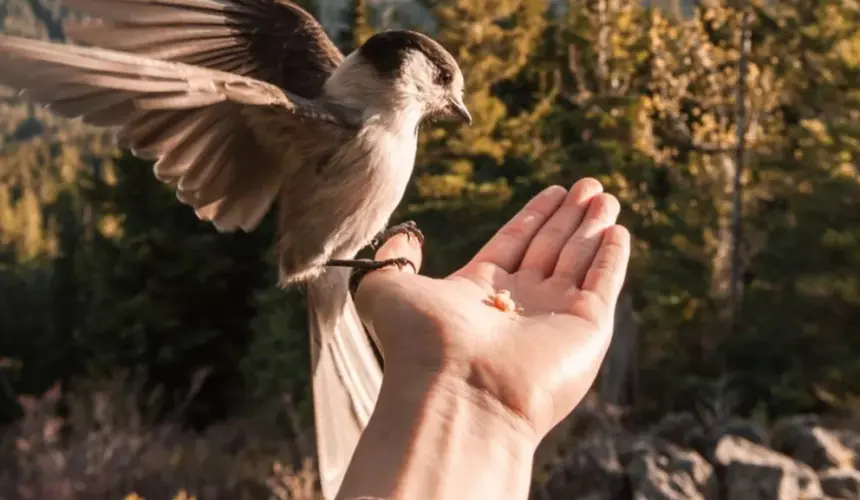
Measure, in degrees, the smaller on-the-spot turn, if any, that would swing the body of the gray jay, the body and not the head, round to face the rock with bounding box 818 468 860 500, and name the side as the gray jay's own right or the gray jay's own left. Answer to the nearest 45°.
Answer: approximately 45° to the gray jay's own left

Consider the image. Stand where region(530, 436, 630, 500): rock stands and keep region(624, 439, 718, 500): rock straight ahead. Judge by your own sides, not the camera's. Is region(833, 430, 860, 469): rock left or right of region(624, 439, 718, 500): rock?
left

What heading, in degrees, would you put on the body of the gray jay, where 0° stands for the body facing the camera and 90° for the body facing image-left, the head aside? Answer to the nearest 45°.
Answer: approximately 270°

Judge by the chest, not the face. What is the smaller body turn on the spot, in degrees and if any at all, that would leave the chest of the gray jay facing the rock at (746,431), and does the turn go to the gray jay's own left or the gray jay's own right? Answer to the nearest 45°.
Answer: approximately 45° to the gray jay's own left

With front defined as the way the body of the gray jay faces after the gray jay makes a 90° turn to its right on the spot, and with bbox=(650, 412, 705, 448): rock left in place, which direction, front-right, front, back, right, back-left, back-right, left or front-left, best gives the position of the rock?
back-left

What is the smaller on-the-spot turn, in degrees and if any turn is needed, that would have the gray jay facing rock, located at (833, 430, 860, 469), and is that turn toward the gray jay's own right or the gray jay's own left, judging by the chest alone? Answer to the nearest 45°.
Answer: approximately 45° to the gray jay's own left

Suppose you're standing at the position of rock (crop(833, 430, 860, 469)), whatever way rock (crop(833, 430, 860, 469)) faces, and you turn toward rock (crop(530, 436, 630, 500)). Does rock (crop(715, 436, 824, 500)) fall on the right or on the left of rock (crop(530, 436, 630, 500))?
left
